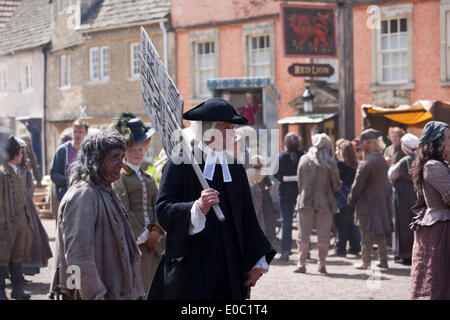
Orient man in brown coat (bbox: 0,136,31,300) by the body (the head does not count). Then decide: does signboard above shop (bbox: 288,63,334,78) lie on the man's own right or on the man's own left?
on the man's own left

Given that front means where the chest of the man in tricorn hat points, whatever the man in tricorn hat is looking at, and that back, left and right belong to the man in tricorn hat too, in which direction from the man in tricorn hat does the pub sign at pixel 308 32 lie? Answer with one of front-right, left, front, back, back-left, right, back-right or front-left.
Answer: back-left

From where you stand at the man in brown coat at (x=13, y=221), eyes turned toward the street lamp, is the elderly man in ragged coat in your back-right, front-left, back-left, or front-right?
back-right

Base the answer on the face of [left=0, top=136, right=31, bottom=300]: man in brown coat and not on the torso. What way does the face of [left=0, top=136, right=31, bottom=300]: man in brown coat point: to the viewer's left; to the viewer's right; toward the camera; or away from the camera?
to the viewer's right

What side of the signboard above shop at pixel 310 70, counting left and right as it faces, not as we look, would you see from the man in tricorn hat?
front

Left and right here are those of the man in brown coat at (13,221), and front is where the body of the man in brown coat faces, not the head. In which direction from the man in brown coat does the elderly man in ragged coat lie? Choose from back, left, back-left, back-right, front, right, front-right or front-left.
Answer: front-right

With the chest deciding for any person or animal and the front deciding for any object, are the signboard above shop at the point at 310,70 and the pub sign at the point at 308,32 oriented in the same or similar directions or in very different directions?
same or similar directions

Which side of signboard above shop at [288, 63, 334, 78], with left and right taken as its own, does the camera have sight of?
front

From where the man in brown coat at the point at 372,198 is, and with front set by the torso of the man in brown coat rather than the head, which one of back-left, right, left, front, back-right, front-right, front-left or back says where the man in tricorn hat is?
back-left
